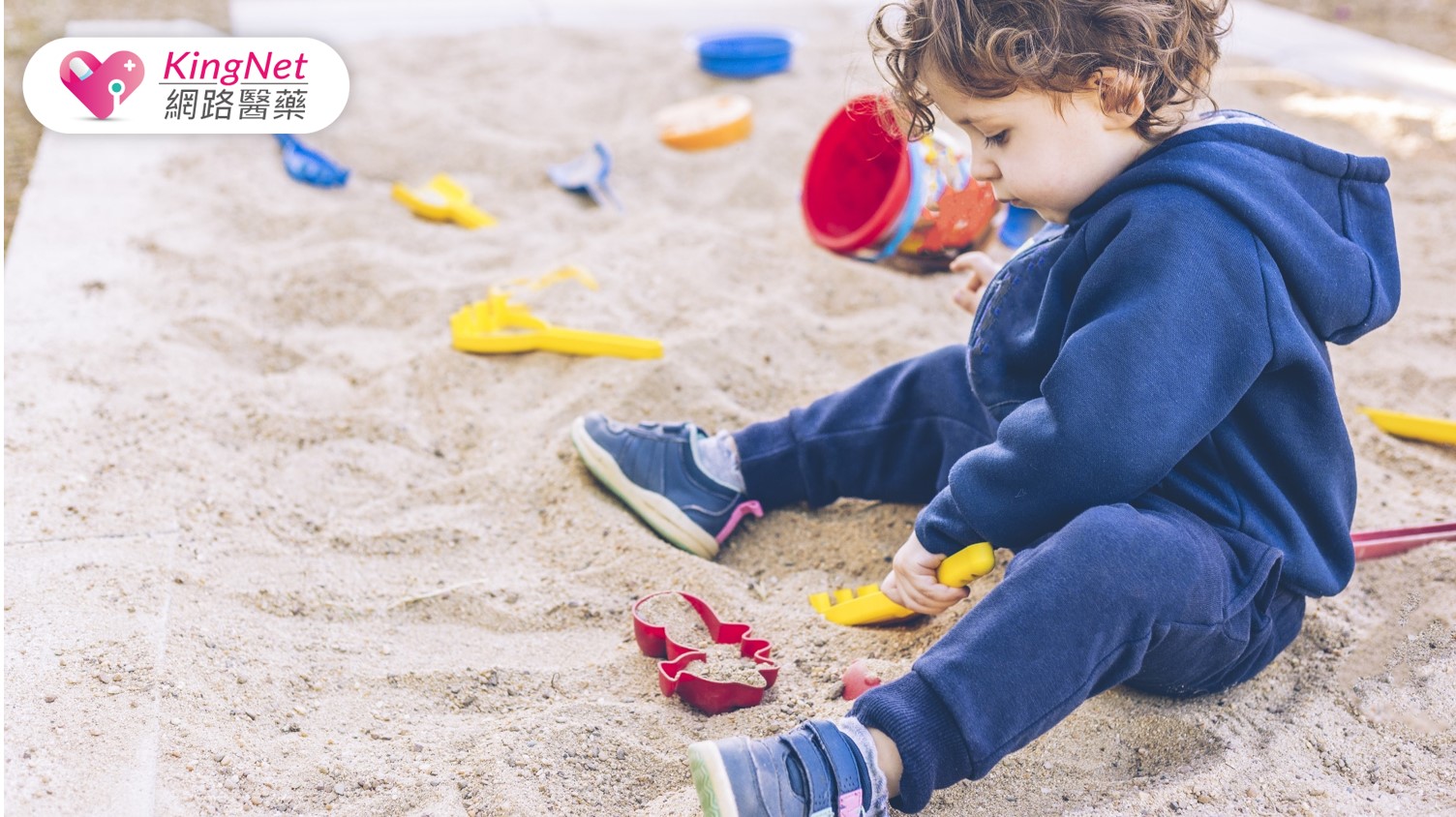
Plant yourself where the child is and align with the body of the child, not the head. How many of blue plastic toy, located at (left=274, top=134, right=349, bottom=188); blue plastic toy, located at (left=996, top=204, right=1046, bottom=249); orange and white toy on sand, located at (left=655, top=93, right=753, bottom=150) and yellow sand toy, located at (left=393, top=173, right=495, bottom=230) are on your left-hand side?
0

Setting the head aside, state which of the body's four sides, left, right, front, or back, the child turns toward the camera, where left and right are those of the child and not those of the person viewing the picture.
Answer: left

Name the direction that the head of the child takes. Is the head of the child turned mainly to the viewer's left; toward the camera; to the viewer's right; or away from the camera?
to the viewer's left

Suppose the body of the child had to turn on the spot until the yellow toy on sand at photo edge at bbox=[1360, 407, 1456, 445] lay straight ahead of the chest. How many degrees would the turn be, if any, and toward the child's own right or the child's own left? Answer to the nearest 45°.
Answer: approximately 135° to the child's own right

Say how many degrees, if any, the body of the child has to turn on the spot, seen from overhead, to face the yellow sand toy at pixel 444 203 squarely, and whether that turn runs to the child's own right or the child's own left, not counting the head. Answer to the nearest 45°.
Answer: approximately 45° to the child's own right

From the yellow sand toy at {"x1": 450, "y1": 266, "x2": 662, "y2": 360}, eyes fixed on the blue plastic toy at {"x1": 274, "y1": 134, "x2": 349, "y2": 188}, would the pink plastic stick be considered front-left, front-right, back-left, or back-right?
back-right

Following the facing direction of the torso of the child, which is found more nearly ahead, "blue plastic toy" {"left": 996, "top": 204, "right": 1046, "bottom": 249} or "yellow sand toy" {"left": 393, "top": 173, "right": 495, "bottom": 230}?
the yellow sand toy

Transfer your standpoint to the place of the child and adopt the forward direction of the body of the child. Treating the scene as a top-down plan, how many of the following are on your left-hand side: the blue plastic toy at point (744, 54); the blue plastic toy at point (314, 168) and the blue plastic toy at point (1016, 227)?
0

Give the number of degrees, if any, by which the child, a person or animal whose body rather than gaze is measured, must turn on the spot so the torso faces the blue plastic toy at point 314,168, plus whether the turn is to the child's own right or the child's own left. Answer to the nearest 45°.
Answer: approximately 45° to the child's own right

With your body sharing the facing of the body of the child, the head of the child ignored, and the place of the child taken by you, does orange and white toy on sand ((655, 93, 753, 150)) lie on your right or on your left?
on your right

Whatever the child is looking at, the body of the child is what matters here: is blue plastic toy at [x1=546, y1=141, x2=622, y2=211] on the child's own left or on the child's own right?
on the child's own right

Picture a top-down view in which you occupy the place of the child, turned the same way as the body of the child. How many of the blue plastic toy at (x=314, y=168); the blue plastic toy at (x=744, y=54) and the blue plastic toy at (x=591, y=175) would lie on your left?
0
